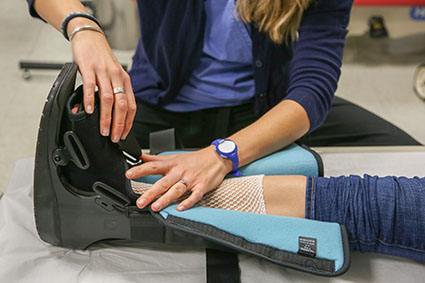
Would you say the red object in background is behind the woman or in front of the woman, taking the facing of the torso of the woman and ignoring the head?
behind

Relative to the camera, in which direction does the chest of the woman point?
toward the camera
